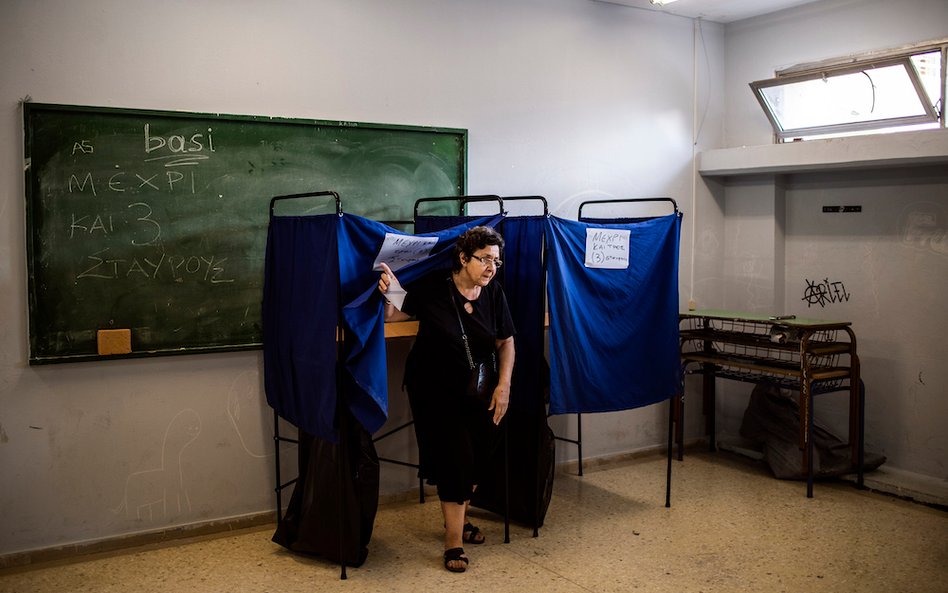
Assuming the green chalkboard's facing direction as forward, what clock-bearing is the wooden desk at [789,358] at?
The wooden desk is roughly at 9 o'clock from the green chalkboard.

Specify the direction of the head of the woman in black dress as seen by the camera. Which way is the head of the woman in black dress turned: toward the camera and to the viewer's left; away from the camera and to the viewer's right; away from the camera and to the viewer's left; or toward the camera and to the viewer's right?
toward the camera and to the viewer's right

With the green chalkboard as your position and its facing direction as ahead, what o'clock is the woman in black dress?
The woman in black dress is roughly at 10 o'clock from the green chalkboard.

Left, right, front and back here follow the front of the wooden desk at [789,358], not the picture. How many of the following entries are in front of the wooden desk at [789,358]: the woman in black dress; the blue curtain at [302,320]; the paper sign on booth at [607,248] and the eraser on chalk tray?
4

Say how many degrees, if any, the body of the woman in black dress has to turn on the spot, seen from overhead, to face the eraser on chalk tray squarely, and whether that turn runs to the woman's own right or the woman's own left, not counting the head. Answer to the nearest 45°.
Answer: approximately 135° to the woman's own right

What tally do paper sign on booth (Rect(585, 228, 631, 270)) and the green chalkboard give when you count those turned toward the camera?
2

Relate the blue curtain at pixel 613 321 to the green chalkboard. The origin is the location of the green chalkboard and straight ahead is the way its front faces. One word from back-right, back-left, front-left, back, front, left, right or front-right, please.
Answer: left

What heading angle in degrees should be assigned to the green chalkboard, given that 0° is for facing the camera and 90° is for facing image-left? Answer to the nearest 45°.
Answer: approximately 0°

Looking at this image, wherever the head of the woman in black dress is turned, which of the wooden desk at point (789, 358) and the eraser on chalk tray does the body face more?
the wooden desk

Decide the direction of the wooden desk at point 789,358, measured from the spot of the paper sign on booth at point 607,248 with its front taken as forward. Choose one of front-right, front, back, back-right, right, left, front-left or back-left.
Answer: back-left

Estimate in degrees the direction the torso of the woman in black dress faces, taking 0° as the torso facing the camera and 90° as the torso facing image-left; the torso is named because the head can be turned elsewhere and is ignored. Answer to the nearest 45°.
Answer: approximately 315°
